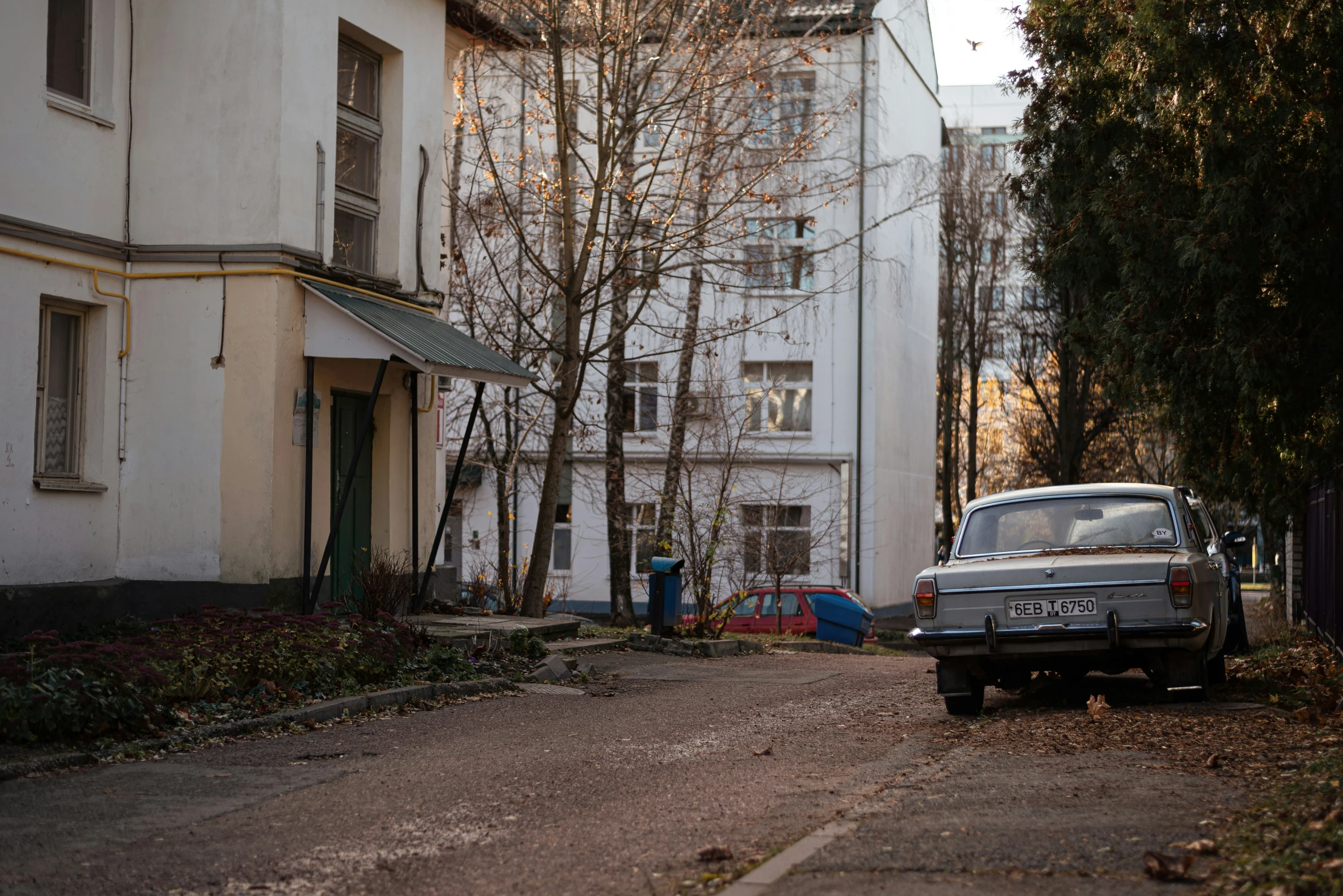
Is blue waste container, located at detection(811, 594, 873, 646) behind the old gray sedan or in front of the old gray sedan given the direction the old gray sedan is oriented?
in front

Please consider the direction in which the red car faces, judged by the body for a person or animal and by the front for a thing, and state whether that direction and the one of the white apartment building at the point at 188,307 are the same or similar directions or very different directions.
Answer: very different directions

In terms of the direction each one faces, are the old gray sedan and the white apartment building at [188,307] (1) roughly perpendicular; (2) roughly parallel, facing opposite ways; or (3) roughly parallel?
roughly perpendicular

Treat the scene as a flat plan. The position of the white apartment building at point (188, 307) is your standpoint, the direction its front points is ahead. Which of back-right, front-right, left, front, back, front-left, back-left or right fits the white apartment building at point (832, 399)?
left

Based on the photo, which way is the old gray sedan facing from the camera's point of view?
away from the camera

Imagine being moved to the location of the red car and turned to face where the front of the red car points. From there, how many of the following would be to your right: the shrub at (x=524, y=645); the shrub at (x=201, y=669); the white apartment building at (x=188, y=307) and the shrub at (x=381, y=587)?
0

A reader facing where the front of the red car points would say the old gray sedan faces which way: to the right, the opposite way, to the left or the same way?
to the right

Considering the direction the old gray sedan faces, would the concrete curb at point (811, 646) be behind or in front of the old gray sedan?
in front

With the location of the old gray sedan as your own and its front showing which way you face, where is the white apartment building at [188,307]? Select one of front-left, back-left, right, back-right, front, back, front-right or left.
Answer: left

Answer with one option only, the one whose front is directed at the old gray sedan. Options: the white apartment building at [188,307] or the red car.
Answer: the white apartment building

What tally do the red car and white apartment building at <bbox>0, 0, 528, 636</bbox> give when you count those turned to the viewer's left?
1

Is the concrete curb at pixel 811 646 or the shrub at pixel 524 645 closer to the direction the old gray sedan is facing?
the concrete curb

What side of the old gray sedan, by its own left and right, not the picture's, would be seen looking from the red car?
front

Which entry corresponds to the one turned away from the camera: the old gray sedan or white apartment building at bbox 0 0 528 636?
the old gray sedan

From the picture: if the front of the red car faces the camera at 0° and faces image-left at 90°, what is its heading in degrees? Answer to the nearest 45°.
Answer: approximately 90°

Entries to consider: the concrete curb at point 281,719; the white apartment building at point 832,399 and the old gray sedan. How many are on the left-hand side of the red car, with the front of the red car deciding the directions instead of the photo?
2

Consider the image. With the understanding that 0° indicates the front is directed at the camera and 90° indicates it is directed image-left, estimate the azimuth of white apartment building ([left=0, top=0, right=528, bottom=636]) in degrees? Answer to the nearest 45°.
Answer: approximately 315°

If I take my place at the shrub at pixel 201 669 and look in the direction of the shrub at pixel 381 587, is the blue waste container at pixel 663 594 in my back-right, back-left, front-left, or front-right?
front-right

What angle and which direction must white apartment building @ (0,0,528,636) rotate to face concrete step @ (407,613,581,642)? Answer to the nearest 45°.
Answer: approximately 45° to its left
